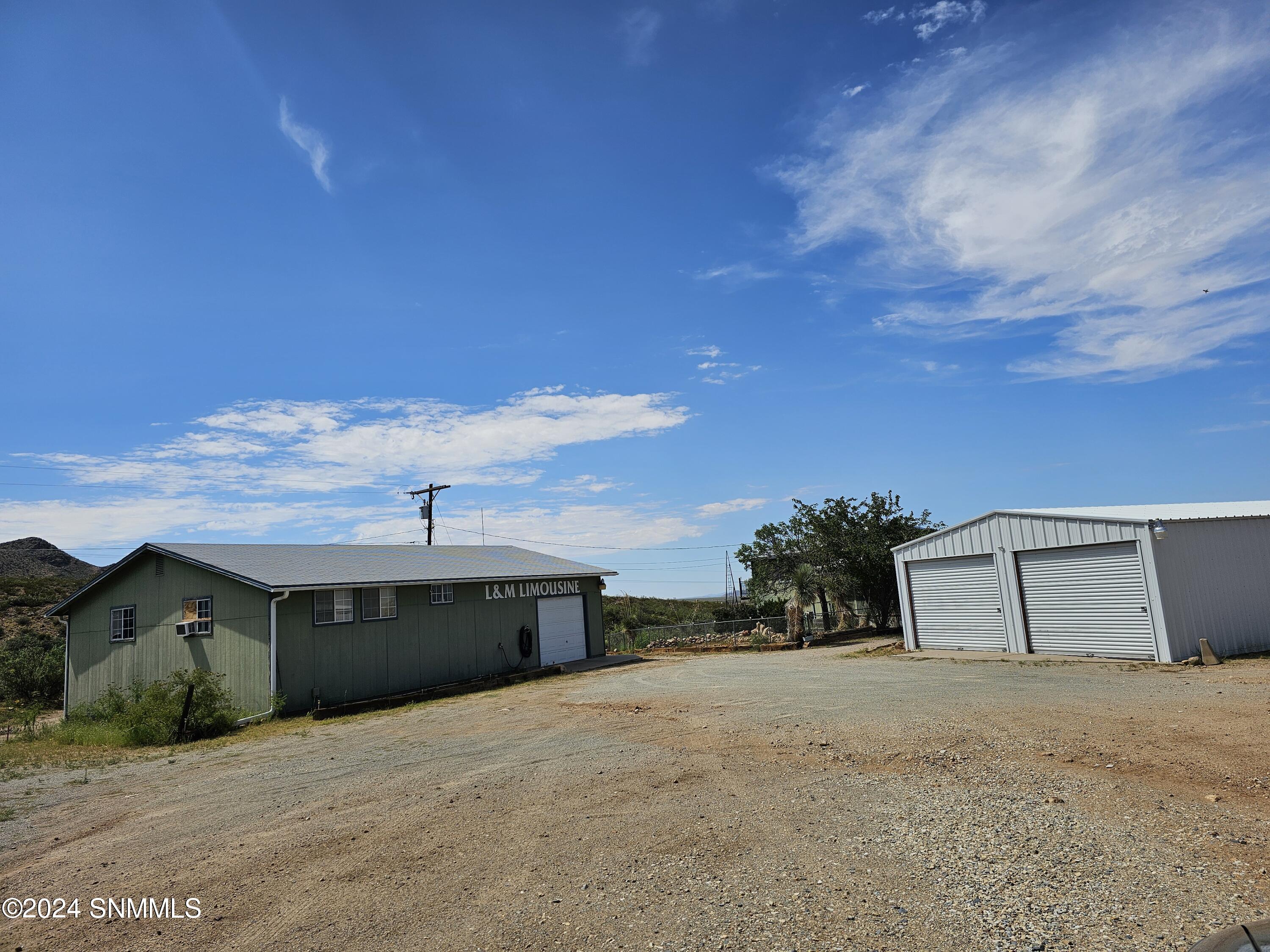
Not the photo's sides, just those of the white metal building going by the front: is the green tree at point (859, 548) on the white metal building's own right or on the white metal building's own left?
on the white metal building's own right

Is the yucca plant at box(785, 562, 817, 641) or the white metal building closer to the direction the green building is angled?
the white metal building

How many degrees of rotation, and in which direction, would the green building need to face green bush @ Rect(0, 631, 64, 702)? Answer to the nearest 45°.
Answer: approximately 180°

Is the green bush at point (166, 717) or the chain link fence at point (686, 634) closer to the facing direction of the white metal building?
the green bush

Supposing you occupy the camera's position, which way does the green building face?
facing the viewer and to the right of the viewer

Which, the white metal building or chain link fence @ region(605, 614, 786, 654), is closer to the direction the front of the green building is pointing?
the white metal building

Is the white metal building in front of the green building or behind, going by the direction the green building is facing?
in front

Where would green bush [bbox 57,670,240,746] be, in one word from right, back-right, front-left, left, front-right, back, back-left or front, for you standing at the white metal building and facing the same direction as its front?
front

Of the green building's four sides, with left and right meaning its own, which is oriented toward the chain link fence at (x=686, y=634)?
left

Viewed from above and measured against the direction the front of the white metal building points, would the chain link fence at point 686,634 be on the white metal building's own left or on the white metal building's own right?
on the white metal building's own right

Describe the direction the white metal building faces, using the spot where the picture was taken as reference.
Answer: facing the viewer and to the left of the viewer

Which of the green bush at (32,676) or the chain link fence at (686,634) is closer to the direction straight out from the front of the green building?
the chain link fence

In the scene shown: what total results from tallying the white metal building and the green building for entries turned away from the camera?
0
